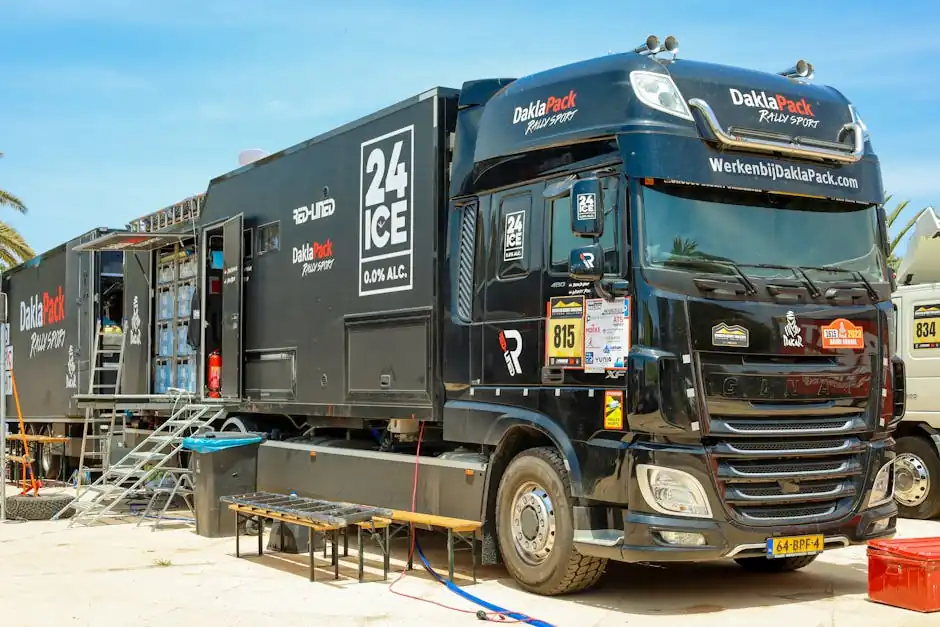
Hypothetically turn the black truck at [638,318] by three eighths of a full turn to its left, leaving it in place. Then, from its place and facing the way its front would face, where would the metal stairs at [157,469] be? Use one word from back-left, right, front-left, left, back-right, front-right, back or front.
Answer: front-left

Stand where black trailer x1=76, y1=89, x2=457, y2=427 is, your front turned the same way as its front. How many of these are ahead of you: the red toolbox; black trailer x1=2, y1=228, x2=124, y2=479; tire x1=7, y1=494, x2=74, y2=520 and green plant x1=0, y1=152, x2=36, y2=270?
1

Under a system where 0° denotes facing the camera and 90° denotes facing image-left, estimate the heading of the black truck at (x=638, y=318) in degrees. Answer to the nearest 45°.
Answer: approximately 315°

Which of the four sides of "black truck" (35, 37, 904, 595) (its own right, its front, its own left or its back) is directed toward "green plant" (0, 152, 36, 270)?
back

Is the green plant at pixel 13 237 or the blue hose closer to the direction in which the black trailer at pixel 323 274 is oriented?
the blue hose

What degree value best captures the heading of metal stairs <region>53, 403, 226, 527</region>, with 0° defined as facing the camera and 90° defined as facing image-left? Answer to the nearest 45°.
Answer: approximately 45°

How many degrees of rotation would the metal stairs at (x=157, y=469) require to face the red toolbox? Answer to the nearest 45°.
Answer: approximately 90° to its left

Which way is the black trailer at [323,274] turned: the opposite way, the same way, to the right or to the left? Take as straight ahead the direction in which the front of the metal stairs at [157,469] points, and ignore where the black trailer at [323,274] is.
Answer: to the left

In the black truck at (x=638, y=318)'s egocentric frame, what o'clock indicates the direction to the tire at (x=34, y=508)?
The tire is roughly at 6 o'clock from the black truck.

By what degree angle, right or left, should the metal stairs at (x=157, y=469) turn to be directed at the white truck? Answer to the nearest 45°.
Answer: approximately 135° to its left

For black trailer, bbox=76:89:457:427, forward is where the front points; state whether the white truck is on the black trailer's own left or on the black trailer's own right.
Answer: on the black trailer's own left

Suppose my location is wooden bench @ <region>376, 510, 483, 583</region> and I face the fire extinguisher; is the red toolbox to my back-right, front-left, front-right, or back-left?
back-right

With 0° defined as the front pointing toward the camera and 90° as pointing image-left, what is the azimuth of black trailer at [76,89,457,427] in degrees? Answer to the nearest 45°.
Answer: approximately 315°

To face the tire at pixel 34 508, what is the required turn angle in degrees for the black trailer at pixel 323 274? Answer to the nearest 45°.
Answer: approximately 180°
